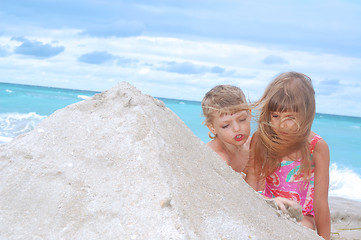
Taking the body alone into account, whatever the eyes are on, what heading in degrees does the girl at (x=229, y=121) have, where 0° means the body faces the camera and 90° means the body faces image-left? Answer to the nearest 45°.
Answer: approximately 315°
